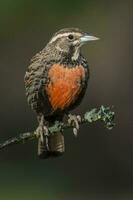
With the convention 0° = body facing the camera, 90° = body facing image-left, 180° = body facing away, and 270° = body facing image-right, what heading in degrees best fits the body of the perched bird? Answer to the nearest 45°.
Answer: approximately 315°
